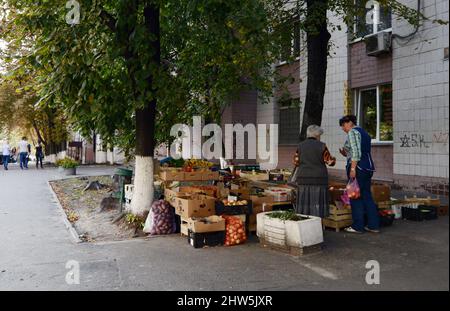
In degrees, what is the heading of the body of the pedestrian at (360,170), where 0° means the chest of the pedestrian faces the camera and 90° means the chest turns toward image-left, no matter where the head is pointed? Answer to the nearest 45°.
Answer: approximately 90°

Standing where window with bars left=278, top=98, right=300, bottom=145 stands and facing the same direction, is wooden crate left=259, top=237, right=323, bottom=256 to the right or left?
on its left

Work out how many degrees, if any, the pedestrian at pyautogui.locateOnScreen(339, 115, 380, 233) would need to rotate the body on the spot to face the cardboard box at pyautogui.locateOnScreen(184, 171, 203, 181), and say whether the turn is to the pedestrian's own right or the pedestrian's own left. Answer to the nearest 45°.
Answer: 0° — they already face it

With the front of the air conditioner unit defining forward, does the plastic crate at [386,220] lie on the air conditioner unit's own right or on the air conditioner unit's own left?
on the air conditioner unit's own left

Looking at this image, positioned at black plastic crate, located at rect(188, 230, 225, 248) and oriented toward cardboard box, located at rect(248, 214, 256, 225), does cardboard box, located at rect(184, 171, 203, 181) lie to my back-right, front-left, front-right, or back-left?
front-left

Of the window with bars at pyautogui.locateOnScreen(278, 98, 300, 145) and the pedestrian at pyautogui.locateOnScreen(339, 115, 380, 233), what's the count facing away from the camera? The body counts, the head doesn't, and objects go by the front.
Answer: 0

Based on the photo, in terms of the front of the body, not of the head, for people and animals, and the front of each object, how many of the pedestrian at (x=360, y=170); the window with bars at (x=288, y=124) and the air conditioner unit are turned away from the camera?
0

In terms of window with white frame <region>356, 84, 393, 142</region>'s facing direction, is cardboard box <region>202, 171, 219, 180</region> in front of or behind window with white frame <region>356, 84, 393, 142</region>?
in front

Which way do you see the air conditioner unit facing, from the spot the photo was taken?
facing the viewer and to the left of the viewer

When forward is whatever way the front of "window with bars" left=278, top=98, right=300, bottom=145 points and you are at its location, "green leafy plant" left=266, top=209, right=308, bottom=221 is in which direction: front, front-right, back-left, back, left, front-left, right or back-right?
front-left

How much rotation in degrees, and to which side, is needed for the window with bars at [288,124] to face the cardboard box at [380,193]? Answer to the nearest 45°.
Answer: approximately 45° to its left

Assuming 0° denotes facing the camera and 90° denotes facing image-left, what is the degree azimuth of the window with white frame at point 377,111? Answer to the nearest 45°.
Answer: approximately 45°

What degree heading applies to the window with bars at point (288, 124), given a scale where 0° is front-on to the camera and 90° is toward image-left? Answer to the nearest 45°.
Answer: approximately 45°

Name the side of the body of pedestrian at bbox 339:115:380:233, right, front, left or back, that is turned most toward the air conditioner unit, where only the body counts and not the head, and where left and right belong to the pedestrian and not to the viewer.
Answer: right

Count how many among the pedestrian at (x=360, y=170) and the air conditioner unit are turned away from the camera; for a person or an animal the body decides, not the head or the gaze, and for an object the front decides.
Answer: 0

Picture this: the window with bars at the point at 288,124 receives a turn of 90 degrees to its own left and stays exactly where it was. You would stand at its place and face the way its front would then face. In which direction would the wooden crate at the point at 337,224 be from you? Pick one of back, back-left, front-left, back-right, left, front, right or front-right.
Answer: front-right

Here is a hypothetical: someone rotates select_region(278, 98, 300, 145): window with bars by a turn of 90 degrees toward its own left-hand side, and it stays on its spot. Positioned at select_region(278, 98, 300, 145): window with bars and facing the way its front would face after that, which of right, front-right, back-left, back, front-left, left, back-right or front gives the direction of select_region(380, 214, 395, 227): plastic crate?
front-right
